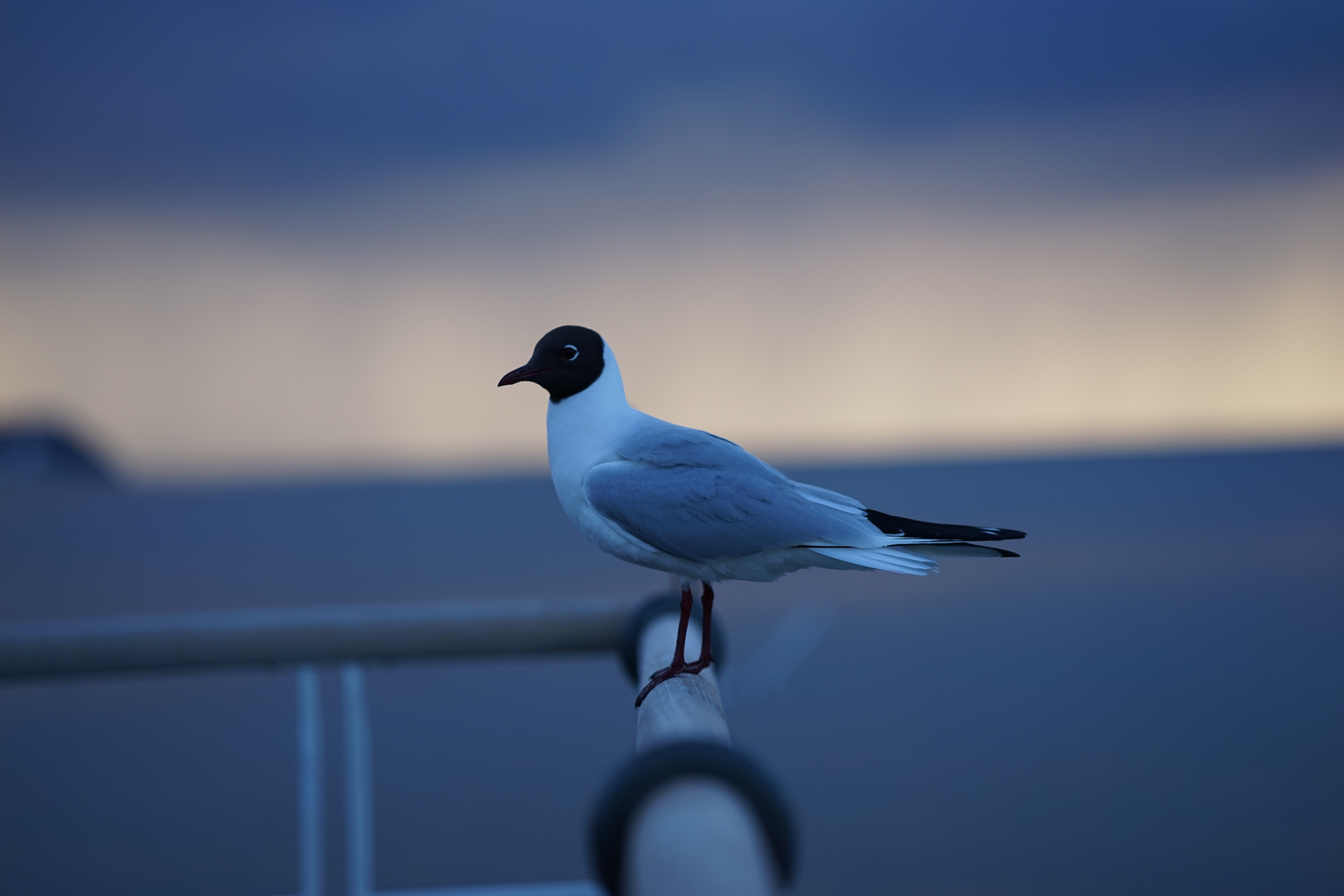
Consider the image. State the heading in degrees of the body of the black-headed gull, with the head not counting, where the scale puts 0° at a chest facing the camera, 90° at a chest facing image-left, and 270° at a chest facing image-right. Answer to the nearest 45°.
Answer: approximately 90°
